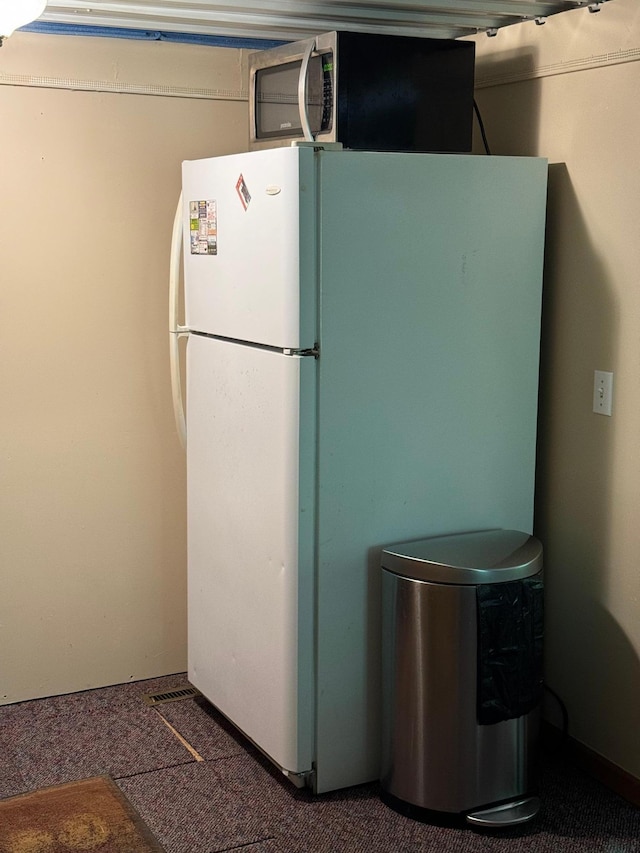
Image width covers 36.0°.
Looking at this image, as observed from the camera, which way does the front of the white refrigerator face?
facing the viewer and to the left of the viewer

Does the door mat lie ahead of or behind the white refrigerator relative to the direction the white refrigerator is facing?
ahead

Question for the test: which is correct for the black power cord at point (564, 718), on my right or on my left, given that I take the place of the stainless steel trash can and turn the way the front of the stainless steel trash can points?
on my left

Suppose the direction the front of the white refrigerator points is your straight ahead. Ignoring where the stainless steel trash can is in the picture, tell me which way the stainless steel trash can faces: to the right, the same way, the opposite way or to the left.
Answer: to the left
